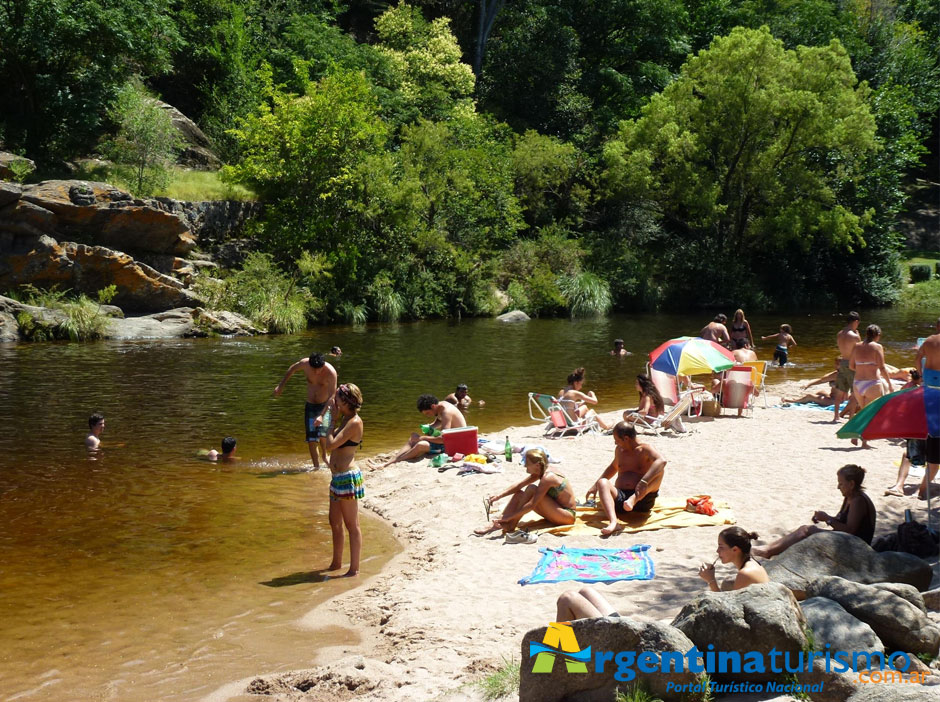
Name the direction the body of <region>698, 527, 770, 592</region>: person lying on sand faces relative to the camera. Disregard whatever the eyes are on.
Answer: to the viewer's left

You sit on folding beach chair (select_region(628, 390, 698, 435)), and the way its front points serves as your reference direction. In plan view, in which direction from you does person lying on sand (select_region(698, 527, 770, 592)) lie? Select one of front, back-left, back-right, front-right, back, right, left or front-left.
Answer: left

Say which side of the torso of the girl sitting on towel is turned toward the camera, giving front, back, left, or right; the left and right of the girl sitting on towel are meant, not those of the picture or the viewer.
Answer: left

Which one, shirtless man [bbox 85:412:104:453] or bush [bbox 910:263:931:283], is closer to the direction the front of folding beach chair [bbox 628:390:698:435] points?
the shirtless man

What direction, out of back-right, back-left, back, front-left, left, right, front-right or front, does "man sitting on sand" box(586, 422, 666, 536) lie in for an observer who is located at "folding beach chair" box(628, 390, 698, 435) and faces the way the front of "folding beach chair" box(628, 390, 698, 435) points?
left

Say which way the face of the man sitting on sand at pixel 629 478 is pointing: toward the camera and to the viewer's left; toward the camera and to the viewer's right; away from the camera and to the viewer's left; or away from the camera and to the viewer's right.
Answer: toward the camera and to the viewer's left

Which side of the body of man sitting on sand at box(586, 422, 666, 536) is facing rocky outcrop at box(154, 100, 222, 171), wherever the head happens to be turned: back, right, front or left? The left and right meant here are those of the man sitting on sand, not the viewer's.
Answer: right

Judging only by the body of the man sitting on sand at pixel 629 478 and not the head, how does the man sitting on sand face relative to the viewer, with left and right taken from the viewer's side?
facing the viewer and to the left of the viewer

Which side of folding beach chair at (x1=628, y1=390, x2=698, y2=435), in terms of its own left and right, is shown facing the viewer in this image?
left
